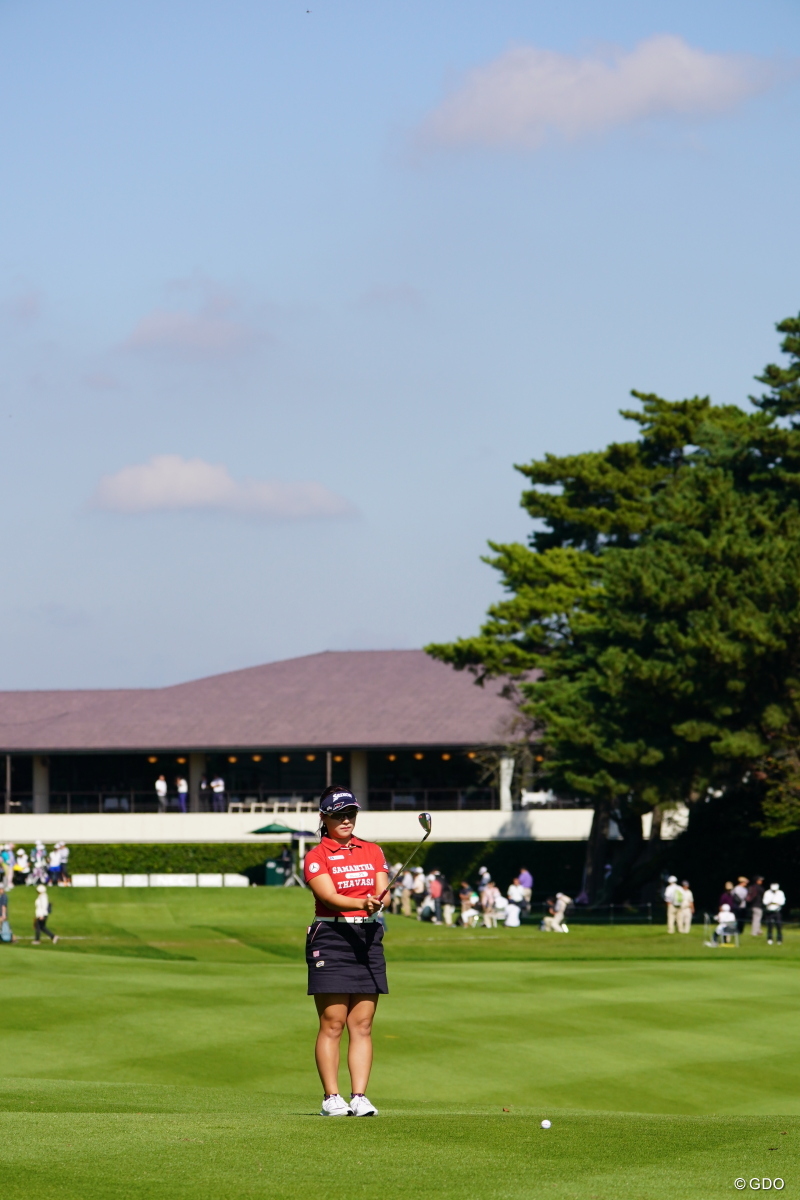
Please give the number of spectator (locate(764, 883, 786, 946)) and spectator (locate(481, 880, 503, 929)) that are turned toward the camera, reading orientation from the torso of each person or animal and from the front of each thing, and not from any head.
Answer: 2

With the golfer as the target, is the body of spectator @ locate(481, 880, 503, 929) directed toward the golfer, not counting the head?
yes

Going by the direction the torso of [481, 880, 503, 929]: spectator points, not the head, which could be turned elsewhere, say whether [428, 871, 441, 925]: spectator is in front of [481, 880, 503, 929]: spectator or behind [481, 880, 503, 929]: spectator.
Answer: behind

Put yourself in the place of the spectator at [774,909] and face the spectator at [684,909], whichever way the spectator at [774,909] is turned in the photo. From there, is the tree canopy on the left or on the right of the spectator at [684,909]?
right

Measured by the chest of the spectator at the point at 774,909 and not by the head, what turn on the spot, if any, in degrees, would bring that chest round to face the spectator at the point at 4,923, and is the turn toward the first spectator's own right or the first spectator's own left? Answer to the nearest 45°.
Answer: approximately 45° to the first spectator's own right

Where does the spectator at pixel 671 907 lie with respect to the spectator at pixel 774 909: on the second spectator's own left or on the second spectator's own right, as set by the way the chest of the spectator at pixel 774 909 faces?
on the second spectator's own right

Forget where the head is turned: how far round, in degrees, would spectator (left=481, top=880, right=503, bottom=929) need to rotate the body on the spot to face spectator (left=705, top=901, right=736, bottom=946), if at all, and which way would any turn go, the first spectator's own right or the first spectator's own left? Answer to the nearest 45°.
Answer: approximately 45° to the first spectator's own left

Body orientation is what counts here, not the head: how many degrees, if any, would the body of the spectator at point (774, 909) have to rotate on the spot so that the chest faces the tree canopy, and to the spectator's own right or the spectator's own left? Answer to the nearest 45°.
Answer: approximately 180°

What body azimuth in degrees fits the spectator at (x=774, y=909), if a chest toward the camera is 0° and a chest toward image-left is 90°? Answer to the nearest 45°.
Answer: approximately 0°
